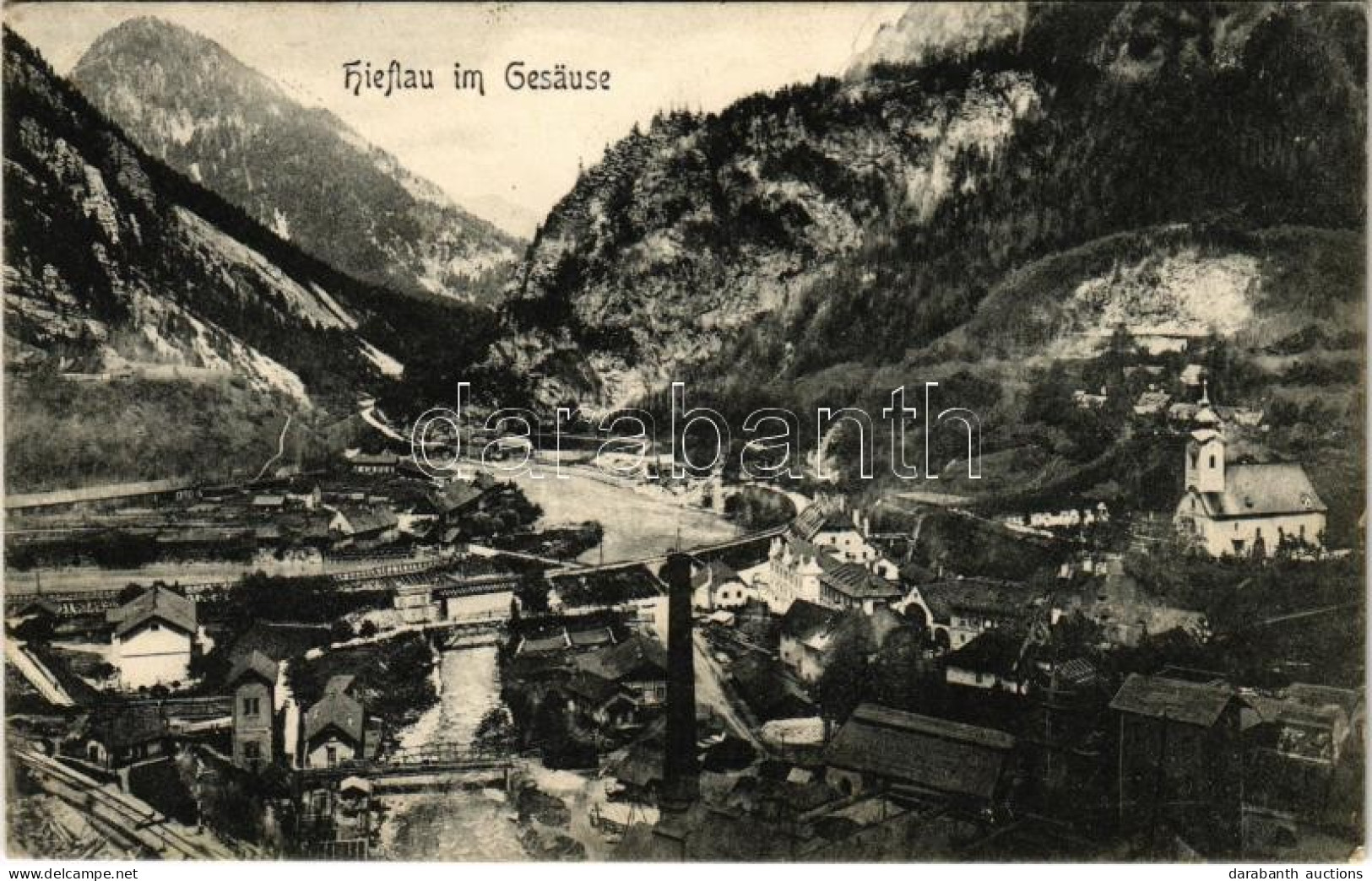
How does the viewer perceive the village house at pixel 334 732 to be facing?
facing the viewer

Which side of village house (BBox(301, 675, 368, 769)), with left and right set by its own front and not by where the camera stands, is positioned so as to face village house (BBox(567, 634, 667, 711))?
left

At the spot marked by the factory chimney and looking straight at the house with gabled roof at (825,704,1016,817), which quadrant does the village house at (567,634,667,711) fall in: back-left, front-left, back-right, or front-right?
back-left

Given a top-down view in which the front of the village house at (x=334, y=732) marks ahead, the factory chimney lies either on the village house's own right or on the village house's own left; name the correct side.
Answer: on the village house's own left

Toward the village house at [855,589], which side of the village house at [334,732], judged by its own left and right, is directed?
left

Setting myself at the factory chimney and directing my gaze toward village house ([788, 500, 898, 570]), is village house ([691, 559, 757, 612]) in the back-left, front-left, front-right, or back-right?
front-left

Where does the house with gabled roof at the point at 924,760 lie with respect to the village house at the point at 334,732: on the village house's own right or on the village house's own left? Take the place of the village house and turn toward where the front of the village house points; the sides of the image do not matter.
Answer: on the village house's own left
